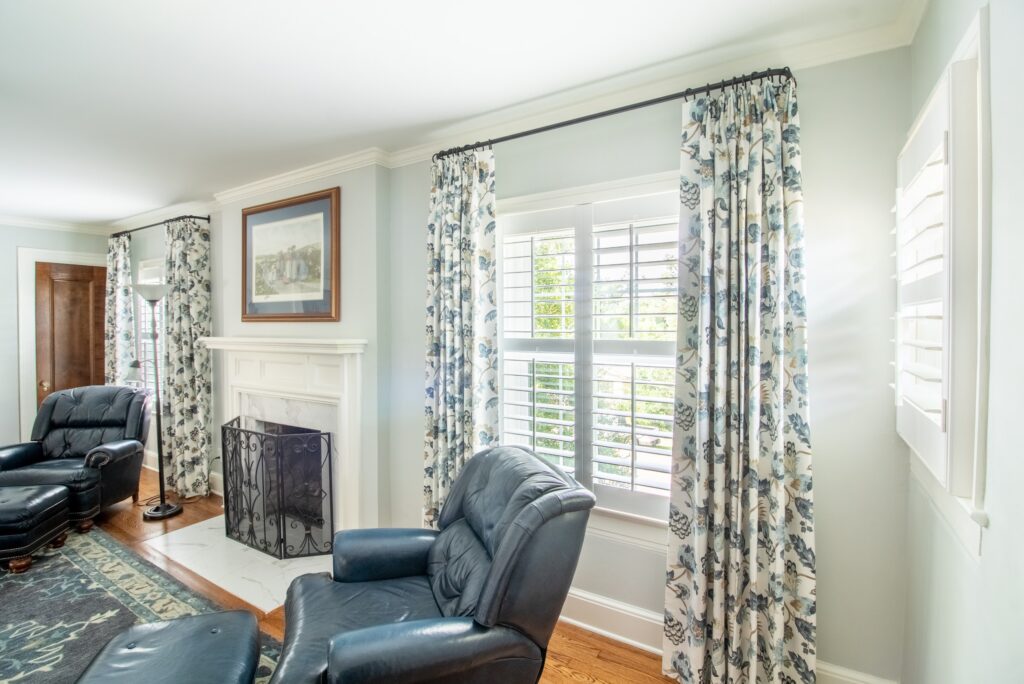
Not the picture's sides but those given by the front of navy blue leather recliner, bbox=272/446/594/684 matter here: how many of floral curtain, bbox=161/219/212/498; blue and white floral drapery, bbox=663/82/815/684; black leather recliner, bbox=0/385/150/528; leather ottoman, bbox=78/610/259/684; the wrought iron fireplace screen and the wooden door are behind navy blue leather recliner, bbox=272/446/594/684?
1

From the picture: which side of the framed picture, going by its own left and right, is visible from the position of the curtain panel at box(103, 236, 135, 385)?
right

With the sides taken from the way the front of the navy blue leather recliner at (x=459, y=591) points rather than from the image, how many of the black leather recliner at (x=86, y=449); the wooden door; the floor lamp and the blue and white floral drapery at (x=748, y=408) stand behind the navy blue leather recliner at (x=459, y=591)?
1

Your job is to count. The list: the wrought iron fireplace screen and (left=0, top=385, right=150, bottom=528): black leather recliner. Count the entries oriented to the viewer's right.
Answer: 0

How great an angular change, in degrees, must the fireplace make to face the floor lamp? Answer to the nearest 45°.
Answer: approximately 90° to its right

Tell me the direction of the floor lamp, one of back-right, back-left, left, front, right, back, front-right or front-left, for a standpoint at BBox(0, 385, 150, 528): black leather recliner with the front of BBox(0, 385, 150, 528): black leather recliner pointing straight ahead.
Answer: left

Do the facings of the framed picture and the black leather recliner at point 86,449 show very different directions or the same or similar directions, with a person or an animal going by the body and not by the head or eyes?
same or similar directions

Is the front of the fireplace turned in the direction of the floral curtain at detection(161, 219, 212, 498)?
no

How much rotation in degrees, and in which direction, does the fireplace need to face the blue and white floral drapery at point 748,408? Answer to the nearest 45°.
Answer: approximately 90° to its left

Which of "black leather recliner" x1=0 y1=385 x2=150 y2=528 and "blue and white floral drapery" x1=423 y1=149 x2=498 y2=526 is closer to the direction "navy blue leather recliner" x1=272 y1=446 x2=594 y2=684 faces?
the black leather recliner

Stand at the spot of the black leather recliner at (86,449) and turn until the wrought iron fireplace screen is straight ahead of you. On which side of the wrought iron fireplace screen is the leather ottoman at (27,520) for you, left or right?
right

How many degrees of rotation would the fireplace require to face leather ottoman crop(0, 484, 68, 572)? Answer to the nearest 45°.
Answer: approximately 45° to its right

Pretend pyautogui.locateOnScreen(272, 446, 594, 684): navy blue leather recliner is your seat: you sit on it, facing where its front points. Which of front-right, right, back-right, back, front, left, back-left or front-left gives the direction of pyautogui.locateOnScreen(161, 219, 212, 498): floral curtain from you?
front-right

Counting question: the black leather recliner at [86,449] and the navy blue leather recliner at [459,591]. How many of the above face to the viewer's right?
0

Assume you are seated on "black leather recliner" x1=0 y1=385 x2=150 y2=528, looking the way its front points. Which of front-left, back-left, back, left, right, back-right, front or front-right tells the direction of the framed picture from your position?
left

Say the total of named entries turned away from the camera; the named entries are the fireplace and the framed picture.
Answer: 0

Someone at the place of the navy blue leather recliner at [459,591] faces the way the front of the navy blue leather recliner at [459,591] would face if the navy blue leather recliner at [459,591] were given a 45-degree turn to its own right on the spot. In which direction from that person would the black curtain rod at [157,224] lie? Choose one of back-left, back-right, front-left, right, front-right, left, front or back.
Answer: front

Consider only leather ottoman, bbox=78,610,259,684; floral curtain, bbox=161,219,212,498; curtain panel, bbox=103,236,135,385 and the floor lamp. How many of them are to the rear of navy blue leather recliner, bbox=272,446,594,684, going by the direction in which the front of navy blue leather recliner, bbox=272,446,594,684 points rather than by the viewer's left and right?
0

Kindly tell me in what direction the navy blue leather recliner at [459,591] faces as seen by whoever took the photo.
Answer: facing to the left of the viewer

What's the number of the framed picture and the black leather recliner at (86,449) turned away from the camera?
0
